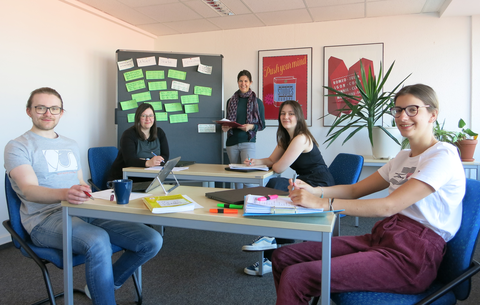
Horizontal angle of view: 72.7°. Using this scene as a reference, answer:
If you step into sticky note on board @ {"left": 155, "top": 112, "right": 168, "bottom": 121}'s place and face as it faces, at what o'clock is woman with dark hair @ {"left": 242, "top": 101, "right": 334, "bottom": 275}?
The woman with dark hair is roughly at 11 o'clock from the sticky note on board.

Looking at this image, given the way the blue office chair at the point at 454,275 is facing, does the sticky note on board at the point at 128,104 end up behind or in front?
in front

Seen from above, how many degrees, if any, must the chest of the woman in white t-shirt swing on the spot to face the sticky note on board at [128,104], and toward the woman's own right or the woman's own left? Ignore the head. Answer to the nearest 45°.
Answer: approximately 90° to the woman's own right

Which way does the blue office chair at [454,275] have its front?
to the viewer's left

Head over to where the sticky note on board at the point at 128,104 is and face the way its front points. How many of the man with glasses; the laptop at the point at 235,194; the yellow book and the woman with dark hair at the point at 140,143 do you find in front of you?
4

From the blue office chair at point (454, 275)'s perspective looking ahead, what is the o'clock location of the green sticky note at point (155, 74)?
The green sticky note is roughly at 1 o'clock from the blue office chair.

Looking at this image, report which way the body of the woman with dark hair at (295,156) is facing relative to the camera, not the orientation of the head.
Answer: to the viewer's left

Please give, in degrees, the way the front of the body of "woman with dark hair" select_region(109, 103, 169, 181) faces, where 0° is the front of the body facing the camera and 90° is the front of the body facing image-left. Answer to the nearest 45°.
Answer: approximately 315°

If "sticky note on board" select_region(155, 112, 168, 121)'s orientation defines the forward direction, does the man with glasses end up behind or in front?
in front

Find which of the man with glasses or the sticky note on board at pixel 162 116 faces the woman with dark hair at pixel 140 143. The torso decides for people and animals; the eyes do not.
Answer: the sticky note on board

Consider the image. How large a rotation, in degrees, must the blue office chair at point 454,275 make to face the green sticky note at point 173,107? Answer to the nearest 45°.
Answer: approximately 45° to its right

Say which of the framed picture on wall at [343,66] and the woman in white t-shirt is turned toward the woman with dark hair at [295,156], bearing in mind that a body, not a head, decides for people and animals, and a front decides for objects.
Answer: the framed picture on wall
